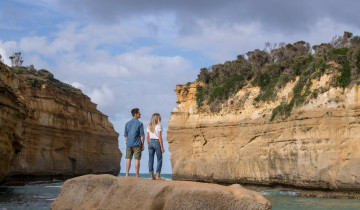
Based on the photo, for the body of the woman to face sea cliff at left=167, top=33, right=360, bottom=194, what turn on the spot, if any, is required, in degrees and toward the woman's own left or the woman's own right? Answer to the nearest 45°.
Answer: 0° — they already face it

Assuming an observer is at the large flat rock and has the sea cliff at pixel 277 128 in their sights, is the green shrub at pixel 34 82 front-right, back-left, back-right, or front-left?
front-left

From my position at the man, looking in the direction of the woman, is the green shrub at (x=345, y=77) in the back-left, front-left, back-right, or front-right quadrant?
front-left

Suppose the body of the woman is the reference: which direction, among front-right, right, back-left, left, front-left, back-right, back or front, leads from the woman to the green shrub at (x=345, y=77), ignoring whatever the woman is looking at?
front

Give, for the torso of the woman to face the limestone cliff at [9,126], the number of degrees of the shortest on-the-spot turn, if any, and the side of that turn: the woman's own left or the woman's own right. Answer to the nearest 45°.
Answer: approximately 90° to the woman's own left

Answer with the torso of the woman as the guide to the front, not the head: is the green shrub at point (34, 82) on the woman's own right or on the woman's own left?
on the woman's own left

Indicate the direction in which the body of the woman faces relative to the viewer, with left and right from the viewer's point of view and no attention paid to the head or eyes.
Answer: facing away from the viewer and to the right of the viewer
